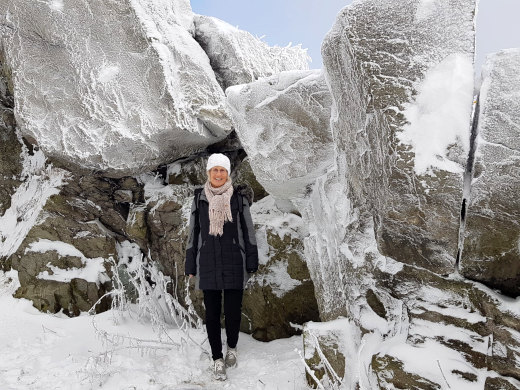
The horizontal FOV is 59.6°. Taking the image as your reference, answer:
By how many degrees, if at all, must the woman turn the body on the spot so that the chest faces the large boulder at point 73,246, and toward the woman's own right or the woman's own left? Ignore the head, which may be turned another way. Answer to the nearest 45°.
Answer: approximately 135° to the woman's own right

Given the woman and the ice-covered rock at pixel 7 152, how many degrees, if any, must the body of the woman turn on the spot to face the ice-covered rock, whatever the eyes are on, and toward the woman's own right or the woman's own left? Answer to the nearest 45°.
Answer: approximately 135° to the woman's own right

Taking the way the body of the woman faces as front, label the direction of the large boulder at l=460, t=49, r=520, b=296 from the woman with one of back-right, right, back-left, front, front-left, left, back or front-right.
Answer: back-left

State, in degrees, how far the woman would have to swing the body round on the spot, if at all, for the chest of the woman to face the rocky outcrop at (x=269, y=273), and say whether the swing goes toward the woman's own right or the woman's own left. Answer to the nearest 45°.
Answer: approximately 135° to the woman's own left

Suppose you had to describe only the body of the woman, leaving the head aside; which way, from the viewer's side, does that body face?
toward the camera
